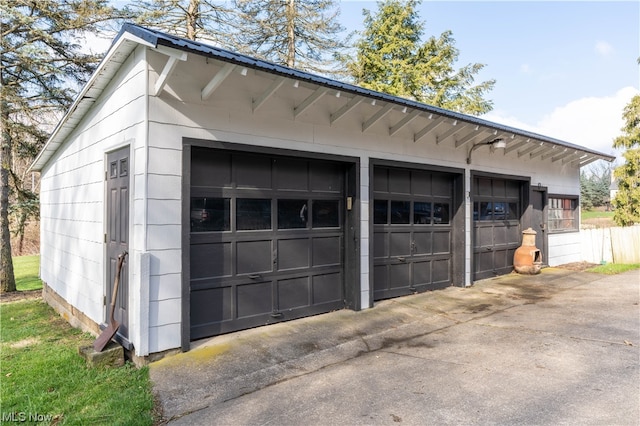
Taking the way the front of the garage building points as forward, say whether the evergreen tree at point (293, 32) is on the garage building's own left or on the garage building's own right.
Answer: on the garage building's own left

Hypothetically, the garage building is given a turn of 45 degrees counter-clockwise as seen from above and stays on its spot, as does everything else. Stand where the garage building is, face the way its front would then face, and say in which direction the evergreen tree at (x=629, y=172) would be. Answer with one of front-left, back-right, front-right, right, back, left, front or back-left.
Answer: front-left

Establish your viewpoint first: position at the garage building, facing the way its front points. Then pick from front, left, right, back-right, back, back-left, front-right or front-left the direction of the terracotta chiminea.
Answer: left

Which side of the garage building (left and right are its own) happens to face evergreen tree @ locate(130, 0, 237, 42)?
back

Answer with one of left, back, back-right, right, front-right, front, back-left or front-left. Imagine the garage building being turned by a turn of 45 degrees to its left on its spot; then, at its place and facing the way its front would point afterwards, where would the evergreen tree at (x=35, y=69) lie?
back-left

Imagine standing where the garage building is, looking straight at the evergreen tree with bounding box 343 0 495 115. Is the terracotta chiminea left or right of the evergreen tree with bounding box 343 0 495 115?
right

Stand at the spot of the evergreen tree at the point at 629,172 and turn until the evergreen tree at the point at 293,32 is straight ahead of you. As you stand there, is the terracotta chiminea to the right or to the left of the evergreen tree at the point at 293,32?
left

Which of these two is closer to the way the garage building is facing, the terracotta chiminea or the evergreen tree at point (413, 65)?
the terracotta chiminea
